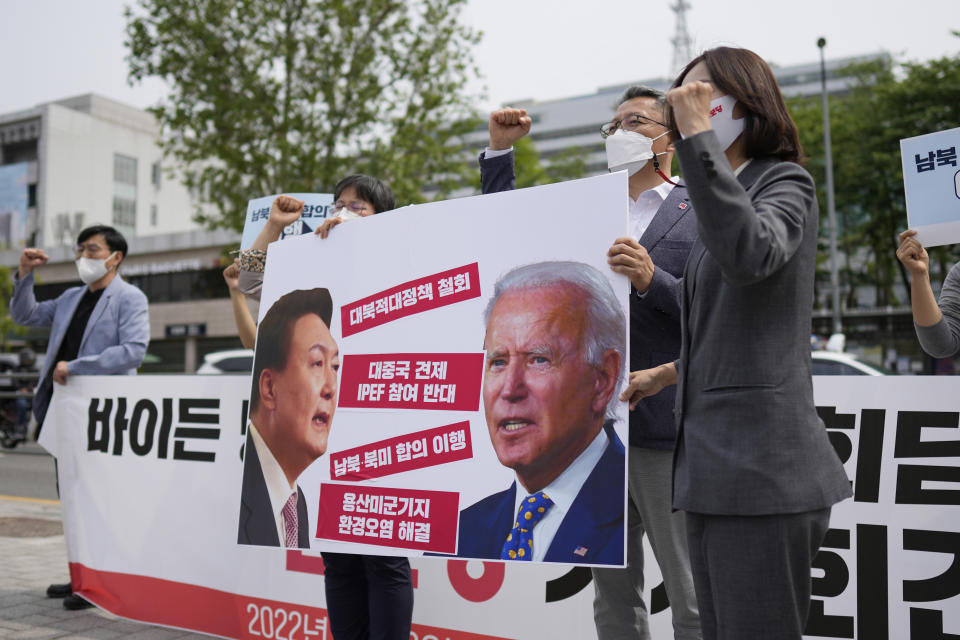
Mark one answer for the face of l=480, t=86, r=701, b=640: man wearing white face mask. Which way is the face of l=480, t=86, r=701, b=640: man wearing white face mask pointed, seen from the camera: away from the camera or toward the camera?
toward the camera

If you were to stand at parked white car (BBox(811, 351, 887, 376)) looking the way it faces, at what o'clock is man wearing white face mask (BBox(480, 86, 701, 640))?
The man wearing white face mask is roughly at 3 o'clock from the parked white car.

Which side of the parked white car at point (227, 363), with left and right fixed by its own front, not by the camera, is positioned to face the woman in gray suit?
right

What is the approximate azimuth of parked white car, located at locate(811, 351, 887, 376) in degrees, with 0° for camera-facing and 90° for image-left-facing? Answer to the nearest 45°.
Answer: approximately 270°

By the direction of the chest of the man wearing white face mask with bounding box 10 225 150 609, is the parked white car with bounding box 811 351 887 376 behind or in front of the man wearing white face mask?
behind

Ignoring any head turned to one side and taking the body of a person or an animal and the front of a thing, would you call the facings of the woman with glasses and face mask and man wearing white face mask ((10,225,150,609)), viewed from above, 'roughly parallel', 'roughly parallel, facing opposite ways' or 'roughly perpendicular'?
roughly parallel

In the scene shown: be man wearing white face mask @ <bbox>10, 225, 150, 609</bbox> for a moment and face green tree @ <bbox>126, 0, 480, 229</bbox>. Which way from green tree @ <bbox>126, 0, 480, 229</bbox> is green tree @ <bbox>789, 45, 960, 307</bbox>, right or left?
right

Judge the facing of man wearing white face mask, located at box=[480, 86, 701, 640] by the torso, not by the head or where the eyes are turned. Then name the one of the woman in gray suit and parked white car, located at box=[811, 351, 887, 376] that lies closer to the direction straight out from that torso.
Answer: the woman in gray suit

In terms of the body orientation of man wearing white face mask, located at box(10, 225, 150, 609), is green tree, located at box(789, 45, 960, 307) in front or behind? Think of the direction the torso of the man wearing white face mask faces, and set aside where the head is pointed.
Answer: behind

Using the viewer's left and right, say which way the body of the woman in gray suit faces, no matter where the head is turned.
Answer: facing to the left of the viewer

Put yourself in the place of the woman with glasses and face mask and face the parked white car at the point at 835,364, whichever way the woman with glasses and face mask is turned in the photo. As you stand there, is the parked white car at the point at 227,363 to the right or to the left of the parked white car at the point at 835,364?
left
